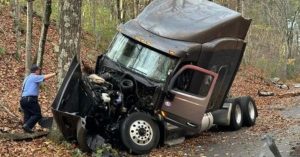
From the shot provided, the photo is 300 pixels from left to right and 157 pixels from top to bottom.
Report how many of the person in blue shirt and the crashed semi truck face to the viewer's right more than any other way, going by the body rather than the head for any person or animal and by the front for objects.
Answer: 1

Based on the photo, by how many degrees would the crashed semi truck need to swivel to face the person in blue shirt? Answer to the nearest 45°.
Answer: approximately 45° to its right

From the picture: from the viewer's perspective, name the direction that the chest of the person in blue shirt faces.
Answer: to the viewer's right

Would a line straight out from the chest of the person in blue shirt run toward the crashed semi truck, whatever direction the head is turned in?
yes
